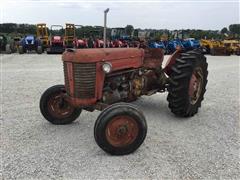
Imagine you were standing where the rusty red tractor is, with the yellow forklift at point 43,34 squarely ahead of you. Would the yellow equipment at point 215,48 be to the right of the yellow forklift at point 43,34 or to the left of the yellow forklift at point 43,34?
right

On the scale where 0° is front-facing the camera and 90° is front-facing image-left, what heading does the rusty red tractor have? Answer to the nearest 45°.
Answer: approximately 45°

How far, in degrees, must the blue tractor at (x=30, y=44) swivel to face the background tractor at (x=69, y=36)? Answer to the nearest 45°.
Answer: approximately 90° to its left

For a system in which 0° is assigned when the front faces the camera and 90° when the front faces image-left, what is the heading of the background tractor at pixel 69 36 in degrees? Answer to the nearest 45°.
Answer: approximately 0°

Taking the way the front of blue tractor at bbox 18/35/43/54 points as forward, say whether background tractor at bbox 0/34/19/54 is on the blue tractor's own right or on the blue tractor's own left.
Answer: on the blue tractor's own right

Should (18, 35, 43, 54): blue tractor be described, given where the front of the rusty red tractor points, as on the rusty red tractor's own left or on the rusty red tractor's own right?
on the rusty red tractor's own right

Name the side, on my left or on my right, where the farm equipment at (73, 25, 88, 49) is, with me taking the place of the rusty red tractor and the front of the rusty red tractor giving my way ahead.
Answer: on my right
